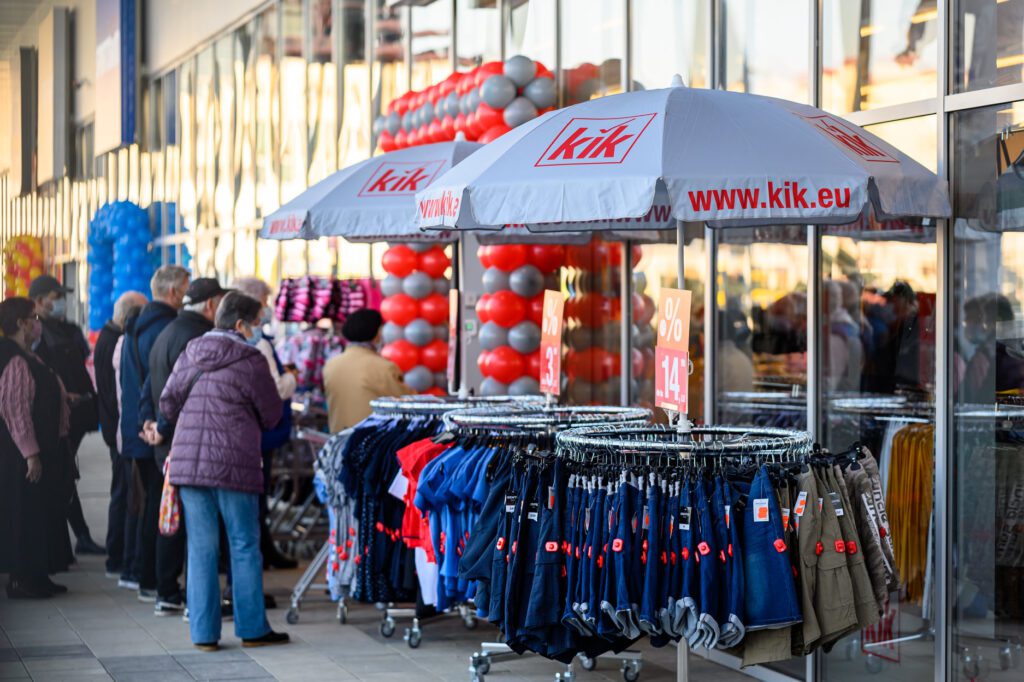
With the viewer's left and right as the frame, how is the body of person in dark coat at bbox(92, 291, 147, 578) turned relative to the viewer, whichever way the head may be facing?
facing to the right of the viewer

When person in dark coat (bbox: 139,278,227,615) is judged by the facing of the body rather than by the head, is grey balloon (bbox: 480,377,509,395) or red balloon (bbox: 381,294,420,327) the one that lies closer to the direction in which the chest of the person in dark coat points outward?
the grey balloon

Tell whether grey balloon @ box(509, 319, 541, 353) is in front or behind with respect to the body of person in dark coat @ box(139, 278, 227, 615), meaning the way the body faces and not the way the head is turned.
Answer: in front

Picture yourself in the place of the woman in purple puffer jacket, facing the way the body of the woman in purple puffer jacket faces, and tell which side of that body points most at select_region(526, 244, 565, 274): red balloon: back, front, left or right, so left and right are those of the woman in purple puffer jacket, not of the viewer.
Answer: front

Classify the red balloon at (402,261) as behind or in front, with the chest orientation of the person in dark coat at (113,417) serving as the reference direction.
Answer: in front

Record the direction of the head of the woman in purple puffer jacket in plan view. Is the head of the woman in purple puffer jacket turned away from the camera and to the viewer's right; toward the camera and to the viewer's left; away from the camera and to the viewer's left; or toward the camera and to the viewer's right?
away from the camera and to the viewer's right

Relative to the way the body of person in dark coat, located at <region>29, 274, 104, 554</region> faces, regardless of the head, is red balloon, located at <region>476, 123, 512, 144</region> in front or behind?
in front

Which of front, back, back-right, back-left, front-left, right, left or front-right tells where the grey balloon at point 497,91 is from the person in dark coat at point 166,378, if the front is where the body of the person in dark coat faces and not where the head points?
front

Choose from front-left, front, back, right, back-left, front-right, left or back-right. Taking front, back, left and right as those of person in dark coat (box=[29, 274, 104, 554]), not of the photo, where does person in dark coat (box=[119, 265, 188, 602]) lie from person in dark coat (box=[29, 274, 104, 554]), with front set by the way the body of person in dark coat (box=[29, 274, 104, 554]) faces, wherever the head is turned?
front-right

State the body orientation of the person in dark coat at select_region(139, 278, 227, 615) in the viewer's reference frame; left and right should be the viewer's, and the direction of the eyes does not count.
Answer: facing to the right of the viewer

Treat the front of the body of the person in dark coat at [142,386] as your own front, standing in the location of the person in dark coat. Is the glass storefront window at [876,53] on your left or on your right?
on your right

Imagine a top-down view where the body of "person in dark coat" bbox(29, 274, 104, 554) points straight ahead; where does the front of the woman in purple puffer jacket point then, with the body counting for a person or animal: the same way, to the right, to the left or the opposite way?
to the left

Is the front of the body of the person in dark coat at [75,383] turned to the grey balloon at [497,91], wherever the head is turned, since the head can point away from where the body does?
yes

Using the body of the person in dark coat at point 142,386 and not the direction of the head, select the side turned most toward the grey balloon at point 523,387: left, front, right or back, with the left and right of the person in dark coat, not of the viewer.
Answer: front

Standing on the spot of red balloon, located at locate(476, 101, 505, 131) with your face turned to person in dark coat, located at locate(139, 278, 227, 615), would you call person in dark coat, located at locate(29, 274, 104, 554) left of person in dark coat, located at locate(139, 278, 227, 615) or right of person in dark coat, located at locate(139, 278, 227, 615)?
right
